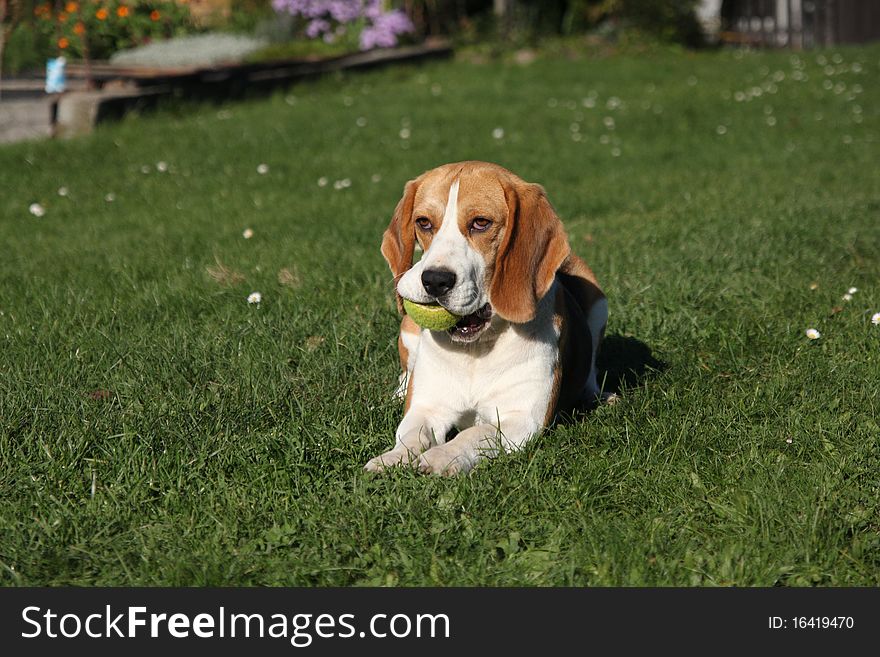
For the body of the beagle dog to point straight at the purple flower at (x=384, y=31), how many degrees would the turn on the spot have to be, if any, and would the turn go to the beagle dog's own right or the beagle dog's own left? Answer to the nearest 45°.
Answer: approximately 135° to the beagle dog's own right

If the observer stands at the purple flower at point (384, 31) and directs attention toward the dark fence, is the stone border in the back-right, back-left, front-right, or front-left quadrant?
back-right

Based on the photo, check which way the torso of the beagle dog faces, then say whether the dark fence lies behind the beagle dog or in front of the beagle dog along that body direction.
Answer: behind

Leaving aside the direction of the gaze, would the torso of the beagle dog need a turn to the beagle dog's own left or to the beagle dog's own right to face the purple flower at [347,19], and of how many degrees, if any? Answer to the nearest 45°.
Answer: approximately 135° to the beagle dog's own right

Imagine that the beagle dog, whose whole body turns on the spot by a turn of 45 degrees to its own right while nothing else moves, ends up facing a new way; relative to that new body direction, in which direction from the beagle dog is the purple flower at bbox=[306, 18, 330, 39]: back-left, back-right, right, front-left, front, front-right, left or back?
right

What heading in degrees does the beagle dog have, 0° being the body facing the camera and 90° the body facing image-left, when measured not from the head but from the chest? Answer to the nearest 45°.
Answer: approximately 45°
